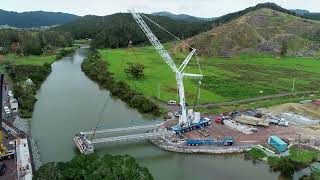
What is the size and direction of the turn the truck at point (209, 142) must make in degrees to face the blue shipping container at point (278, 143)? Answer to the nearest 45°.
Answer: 0° — it already faces it

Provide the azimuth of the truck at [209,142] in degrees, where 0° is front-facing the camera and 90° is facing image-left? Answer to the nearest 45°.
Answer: approximately 270°

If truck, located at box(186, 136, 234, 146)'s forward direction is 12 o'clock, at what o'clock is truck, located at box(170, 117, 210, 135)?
truck, located at box(170, 117, 210, 135) is roughly at 8 o'clock from truck, located at box(186, 136, 234, 146).

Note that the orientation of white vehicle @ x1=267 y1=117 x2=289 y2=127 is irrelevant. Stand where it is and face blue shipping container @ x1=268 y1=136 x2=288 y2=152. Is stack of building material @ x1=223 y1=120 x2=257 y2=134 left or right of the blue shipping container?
right

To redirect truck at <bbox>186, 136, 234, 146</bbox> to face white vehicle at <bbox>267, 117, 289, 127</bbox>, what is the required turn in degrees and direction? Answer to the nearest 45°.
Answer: approximately 45° to its left

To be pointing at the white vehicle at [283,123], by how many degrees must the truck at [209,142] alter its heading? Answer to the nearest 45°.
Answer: approximately 45° to its left

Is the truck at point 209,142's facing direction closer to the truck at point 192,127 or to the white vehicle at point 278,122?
the white vehicle

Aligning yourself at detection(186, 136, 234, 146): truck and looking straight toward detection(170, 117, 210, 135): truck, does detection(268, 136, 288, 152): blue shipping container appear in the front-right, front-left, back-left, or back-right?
back-right

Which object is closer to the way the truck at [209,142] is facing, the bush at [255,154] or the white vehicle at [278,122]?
the bush

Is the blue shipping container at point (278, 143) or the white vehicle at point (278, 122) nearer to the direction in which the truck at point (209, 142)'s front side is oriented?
the blue shipping container

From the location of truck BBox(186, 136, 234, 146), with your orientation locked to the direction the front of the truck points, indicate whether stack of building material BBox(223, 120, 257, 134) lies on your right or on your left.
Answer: on your left

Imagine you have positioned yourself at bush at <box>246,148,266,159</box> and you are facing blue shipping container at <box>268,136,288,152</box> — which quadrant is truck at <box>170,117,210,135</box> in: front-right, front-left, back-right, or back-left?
back-left
